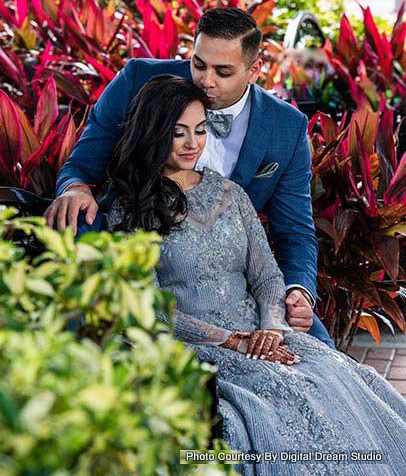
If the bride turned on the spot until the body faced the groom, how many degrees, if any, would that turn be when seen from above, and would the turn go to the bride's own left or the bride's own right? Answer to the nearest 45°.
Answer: approximately 135° to the bride's own left

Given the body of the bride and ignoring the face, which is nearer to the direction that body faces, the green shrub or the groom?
the green shrub

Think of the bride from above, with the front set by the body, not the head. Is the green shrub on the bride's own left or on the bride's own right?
on the bride's own right

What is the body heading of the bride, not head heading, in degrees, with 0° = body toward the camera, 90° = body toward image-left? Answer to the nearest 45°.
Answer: approximately 315°

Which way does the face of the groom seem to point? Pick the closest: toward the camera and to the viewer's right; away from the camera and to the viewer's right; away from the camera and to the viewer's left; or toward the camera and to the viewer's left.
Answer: toward the camera and to the viewer's left
